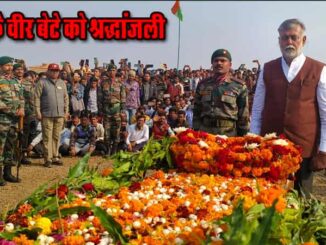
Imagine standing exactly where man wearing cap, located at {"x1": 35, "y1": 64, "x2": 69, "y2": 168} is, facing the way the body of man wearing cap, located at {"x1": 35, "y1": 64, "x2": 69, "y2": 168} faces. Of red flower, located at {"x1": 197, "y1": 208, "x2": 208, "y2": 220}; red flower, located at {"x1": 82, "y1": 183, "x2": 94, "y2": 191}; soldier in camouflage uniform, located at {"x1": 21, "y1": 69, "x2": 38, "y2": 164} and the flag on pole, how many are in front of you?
2

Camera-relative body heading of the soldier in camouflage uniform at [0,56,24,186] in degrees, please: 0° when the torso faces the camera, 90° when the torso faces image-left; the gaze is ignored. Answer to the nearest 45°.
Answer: approximately 315°

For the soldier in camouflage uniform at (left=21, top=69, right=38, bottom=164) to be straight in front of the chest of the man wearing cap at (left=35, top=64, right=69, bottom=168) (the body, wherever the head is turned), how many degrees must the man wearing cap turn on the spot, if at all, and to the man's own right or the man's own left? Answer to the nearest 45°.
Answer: approximately 135° to the man's own right

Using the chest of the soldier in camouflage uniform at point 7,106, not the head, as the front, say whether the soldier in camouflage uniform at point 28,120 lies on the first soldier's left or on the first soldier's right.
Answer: on the first soldier's left

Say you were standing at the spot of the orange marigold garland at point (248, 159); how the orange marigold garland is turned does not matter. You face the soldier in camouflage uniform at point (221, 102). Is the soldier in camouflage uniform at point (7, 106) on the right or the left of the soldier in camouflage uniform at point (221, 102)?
left

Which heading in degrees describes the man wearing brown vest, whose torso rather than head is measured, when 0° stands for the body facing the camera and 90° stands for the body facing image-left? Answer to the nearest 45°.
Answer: approximately 0°

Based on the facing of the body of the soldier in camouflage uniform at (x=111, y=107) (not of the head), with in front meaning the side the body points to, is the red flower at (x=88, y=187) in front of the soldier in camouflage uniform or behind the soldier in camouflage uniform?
in front

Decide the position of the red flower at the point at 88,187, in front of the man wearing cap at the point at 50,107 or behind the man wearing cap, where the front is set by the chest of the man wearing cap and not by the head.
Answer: in front

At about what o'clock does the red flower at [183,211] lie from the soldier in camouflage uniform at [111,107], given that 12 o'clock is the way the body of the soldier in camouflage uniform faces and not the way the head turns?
The red flower is roughly at 12 o'clock from the soldier in camouflage uniform.

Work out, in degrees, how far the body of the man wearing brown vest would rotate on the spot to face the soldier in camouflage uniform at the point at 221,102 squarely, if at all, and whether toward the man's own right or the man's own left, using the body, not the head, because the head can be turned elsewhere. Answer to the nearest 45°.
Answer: approximately 135° to the man's own right

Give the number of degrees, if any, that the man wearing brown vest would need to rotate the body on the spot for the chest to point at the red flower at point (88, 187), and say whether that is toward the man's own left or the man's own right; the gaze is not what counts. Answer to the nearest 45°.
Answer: approximately 45° to the man's own right

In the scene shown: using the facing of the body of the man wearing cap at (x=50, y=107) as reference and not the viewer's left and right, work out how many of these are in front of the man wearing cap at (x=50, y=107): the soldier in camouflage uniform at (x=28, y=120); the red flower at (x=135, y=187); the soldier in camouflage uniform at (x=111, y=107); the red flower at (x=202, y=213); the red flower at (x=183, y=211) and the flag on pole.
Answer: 3
